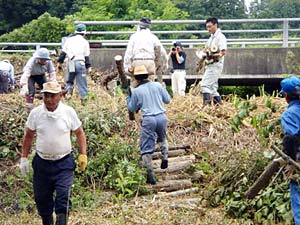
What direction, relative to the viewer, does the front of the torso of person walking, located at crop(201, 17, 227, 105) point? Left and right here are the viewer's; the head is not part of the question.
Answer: facing the viewer and to the left of the viewer

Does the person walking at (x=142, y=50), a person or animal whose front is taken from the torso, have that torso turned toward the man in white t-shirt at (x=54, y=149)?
no

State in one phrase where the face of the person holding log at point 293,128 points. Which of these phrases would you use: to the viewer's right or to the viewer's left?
to the viewer's left

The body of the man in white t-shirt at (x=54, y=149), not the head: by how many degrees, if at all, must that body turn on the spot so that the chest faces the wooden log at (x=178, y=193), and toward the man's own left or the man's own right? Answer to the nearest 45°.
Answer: approximately 135° to the man's own left

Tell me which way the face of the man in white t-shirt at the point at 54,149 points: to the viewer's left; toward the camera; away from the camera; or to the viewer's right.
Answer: toward the camera

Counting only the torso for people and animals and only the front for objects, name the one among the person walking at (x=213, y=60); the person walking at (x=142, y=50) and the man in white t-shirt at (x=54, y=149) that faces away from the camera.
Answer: the person walking at (x=142, y=50)

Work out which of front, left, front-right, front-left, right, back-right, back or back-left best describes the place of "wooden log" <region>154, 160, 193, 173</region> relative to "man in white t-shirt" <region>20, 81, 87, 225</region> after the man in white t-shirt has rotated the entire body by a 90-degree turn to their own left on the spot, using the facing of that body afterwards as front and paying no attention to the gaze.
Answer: front-left

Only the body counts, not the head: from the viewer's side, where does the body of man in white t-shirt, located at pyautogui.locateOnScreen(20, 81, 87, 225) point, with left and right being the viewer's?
facing the viewer

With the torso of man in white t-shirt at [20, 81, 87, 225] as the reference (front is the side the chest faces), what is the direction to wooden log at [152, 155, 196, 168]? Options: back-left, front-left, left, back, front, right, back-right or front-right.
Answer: back-left

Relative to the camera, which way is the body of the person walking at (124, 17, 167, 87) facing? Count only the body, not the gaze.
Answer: away from the camera

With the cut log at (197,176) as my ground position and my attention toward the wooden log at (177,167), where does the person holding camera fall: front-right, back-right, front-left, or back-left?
front-right
